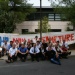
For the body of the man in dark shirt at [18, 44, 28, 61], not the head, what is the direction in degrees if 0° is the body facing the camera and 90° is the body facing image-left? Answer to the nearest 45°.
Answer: approximately 0°

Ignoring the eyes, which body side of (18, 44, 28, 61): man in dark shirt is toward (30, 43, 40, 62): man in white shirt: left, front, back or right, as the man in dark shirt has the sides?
left

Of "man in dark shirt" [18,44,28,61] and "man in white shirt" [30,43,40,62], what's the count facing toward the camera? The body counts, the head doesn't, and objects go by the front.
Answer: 2

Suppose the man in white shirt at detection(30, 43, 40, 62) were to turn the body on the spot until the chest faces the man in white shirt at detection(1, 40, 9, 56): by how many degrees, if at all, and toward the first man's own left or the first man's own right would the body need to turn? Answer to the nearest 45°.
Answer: approximately 135° to the first man's own right

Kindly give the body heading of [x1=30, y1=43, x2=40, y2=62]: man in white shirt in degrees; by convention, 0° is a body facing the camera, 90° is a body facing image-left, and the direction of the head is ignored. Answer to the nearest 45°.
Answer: approximately 0°

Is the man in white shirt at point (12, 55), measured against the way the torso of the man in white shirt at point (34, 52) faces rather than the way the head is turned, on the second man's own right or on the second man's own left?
on the second man's own right

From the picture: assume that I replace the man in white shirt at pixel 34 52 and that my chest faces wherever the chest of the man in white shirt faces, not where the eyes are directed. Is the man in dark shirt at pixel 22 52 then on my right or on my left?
on my right
